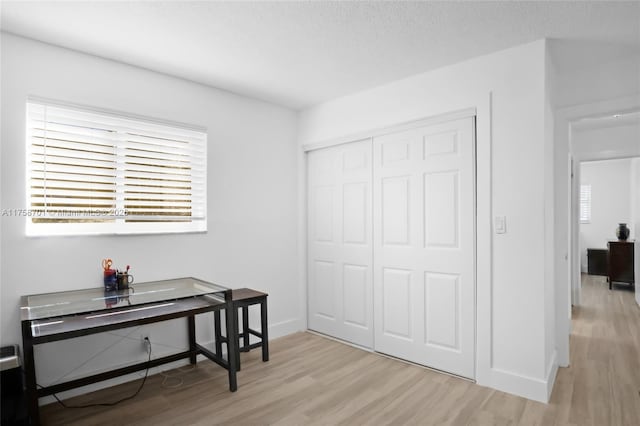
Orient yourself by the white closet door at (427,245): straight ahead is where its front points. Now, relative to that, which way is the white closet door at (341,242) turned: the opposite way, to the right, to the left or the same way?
the same way

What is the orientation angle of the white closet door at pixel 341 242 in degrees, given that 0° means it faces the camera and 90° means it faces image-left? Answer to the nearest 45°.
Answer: approximately 45°

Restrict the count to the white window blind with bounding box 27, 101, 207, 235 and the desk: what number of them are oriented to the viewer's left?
0

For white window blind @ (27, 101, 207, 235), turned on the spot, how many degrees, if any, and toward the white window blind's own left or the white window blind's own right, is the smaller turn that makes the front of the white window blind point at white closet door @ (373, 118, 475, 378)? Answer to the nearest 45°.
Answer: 0° — it already faces it

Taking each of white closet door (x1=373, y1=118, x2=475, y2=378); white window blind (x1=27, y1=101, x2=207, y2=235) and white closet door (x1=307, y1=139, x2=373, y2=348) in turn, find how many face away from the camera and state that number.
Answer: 0

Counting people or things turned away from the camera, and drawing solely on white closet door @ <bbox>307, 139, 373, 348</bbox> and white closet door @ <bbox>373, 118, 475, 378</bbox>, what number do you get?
0

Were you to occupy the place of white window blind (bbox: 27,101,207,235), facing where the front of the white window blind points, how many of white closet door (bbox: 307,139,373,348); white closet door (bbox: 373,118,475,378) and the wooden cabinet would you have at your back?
0

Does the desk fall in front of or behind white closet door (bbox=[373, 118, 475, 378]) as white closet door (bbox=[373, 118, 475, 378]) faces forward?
in front

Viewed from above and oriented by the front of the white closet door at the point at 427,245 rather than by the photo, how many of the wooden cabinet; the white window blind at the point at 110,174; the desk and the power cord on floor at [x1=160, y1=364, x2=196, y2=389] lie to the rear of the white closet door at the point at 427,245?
1

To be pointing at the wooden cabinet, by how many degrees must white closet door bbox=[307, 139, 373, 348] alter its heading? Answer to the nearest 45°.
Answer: approximately 180°

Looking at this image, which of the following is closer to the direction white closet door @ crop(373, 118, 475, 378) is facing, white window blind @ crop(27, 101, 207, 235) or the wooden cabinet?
the white window blind

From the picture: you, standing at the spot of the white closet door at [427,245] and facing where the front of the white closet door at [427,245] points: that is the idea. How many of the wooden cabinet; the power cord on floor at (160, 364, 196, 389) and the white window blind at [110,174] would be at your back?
1

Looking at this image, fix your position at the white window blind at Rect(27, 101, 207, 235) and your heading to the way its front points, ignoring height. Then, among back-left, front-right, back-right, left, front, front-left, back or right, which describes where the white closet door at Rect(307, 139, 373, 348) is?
front-left

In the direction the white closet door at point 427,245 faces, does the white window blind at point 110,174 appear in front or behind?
in front

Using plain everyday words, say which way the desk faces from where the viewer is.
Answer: facing the viewer and to the right of the viewer

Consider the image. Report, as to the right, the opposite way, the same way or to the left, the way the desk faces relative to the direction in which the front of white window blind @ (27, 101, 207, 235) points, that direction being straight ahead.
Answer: the same way

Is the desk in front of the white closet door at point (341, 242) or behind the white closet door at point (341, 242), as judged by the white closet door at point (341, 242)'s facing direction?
in front

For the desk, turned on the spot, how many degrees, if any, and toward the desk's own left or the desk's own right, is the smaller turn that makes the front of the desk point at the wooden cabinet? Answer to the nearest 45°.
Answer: approximately 45° to the desk's own left

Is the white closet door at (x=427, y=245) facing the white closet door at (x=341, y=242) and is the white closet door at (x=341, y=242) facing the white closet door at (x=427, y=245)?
no

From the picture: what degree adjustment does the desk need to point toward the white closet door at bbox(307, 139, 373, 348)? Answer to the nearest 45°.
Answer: approximately 45° to its left

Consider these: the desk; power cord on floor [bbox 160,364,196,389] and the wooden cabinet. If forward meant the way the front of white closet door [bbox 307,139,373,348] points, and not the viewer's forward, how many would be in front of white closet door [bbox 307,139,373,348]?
2
